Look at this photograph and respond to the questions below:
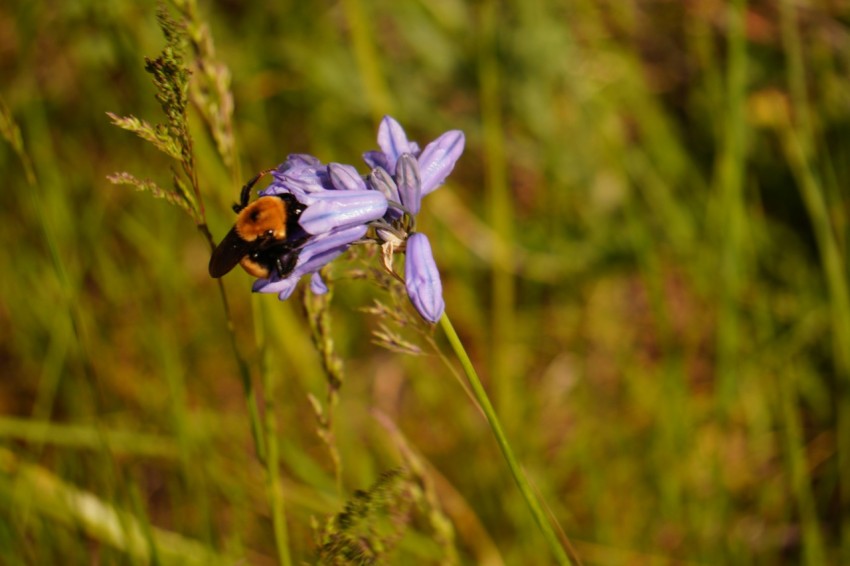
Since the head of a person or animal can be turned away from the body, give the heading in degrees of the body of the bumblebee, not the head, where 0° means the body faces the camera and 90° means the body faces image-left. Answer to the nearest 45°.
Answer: approximately 270°

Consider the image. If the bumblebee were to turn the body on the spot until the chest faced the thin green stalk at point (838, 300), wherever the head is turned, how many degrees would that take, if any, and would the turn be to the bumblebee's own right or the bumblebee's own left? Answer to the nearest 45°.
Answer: approximately 45° to the bumblebee's own left

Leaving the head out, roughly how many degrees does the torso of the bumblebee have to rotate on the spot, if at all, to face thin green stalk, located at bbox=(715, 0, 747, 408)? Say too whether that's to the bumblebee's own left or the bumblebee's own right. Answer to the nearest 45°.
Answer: approximately 45° to the bumblebee's own left

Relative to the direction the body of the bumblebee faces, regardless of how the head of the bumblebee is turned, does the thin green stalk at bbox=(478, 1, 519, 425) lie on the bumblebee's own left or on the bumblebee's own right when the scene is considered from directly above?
on the bumblebee's own left
